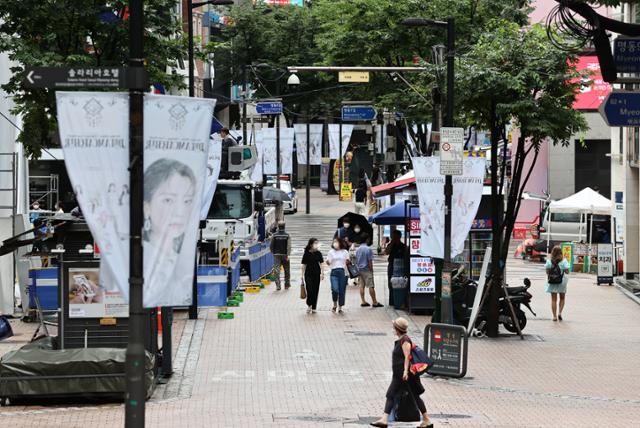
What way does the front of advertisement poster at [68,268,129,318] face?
toward the camera

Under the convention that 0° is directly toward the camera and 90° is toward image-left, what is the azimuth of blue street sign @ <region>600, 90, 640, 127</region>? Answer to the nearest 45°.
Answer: approximately 0°

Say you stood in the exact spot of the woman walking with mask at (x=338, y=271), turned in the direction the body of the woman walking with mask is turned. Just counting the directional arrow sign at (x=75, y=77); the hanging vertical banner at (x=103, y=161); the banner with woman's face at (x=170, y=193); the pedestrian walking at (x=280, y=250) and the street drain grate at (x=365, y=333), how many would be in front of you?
4

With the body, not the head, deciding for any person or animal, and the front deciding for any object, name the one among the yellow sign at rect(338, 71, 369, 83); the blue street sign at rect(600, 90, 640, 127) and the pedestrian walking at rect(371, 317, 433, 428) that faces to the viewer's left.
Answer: the pedestrian walking

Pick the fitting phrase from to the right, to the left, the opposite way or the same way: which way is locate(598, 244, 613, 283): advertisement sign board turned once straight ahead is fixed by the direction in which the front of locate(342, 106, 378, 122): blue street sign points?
the same way

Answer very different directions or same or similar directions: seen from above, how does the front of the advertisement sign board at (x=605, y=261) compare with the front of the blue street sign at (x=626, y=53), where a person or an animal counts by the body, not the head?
same or similar directions

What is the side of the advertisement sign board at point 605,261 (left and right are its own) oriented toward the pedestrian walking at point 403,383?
front

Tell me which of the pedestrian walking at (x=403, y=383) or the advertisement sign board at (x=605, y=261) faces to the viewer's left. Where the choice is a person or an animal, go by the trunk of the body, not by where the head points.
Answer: the pedestrian walking

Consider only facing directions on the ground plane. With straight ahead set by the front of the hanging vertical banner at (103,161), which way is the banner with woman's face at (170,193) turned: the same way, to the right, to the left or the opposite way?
the same way

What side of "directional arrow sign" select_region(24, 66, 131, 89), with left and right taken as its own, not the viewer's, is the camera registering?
front

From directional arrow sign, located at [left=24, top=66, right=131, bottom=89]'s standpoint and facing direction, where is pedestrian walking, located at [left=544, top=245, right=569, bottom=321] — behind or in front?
behind

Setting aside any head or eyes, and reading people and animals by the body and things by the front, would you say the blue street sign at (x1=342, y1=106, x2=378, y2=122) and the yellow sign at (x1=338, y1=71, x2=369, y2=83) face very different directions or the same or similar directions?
same or similar directions

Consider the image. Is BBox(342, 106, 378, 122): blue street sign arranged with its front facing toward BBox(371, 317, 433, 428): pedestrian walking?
yes
